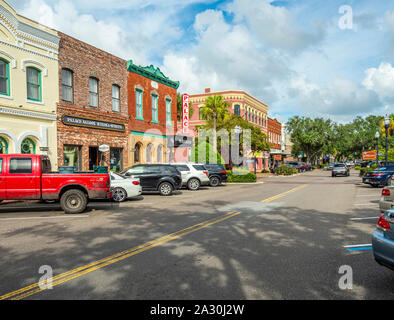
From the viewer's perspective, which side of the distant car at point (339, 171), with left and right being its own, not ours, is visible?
back

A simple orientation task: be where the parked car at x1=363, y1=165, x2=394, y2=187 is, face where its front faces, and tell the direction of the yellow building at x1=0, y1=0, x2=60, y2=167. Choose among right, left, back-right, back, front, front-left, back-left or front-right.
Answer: back

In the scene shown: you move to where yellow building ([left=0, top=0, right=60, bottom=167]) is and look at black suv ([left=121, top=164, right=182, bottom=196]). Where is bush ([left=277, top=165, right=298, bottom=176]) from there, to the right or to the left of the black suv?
left

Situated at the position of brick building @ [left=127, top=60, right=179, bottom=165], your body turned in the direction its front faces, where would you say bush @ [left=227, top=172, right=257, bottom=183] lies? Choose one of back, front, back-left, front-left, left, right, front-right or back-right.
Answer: front-left

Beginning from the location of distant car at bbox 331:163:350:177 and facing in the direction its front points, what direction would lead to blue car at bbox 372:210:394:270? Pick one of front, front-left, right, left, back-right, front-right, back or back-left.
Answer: back

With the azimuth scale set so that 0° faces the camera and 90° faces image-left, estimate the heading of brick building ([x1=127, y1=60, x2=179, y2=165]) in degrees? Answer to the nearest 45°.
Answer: approximately 315°

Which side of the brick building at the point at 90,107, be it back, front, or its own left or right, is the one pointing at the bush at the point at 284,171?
left

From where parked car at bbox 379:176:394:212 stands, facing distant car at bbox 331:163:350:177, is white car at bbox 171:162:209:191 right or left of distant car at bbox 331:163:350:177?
left

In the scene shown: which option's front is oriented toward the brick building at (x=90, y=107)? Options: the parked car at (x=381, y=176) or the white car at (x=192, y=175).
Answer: the white car

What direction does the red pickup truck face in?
to the viewer's left

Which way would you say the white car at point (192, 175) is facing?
to the viewer's left

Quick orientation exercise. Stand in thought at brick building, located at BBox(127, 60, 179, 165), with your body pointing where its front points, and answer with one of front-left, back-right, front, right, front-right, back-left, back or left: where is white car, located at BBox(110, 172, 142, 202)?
front-right

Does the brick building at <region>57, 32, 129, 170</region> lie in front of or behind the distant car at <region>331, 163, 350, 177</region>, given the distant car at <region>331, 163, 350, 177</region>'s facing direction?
behind

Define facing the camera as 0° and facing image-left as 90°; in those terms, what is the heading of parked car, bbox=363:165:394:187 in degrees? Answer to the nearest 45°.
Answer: approximately 225°

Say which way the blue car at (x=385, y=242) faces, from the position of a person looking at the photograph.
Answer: facing away from the viewer and to the right of the viewer
